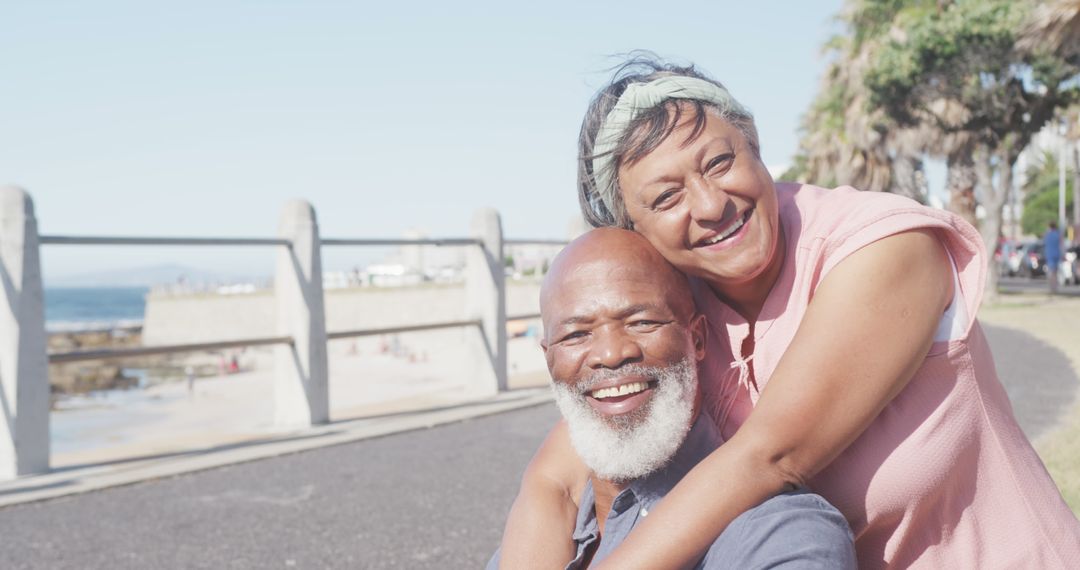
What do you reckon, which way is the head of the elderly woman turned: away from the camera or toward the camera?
toward the camera

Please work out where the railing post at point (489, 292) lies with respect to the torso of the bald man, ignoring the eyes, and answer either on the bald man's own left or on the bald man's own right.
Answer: on the bald man's own right

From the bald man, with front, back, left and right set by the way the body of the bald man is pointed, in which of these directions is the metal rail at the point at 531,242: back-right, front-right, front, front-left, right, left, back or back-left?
back-right

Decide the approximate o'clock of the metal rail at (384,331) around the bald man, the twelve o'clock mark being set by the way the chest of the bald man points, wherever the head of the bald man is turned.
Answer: The metal rail is roughly at 4 o'clock from the bald man.

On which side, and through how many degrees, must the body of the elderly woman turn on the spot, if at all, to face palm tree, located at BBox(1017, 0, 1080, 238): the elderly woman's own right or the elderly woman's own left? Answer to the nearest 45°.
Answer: approximately 135° to the elderly woman's own right

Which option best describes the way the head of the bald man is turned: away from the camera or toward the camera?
toward the camera

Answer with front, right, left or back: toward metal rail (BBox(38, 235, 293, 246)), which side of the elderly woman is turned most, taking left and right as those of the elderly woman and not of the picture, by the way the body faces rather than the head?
right

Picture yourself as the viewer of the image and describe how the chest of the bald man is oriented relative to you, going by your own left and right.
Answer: facing the viewer and to the left of the viewer

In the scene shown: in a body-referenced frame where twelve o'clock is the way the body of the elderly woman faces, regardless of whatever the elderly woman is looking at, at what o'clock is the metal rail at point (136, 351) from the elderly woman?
The metal rail is roughly at 3 o'clock from the elderly woman.

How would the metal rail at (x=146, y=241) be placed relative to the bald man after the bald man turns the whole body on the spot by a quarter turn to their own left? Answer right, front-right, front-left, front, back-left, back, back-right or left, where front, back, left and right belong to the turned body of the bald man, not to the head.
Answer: back

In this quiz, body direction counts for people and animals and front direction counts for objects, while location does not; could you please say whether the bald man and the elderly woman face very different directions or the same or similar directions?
same or similar directions

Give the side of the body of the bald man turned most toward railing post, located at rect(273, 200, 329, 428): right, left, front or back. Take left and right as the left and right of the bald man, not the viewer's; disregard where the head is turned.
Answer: right

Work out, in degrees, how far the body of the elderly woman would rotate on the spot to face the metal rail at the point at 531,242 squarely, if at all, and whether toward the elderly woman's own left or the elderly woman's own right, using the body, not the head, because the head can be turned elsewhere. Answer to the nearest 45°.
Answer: approximately 135° to the elderly woman's own right

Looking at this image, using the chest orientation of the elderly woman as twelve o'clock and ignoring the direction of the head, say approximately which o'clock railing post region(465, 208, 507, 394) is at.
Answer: The railing post is roughly at 4 o'clock from the elderly woman.
